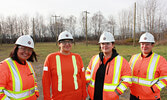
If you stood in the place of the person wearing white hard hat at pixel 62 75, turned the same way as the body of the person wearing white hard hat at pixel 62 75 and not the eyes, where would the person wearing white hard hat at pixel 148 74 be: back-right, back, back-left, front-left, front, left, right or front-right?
left

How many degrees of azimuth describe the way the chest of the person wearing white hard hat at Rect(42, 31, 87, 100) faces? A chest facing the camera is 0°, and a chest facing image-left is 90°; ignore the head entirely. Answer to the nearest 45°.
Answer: approximately 0°

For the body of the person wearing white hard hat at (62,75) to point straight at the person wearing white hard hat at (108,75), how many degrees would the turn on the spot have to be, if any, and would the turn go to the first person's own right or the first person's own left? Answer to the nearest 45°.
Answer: approximately 90° to the first person's own left

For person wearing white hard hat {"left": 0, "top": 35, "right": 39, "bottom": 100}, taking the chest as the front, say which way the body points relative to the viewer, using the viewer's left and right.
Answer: facing the viewer and to the right of the viewer

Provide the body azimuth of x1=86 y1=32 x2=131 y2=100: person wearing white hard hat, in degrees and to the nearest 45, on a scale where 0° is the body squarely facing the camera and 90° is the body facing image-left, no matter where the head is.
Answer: approximately 45°

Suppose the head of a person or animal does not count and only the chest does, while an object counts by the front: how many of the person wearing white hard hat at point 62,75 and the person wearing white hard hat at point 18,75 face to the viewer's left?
0

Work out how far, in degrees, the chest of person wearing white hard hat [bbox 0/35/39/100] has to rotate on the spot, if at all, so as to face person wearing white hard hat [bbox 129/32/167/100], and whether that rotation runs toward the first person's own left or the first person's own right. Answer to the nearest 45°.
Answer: approximately 45° to the first person's own left
